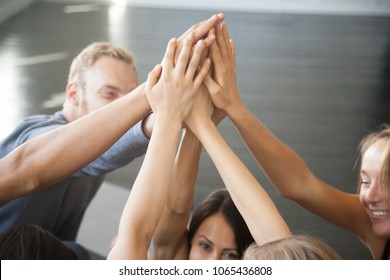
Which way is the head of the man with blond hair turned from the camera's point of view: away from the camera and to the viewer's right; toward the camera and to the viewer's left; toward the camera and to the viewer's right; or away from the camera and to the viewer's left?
toward the camera and to the viewer's right

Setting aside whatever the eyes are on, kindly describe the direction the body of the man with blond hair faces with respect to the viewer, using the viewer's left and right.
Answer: facing the viewer and to the right of the viewer
